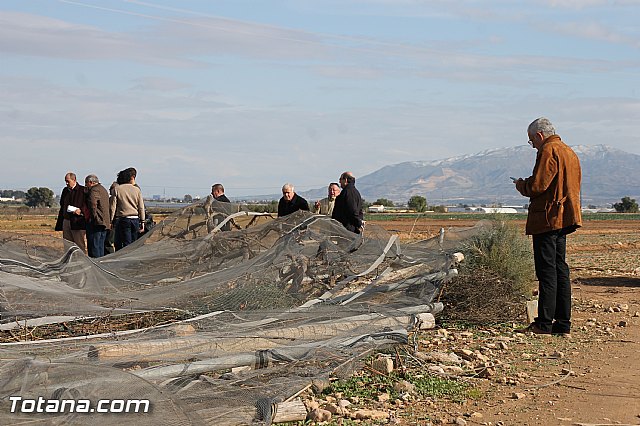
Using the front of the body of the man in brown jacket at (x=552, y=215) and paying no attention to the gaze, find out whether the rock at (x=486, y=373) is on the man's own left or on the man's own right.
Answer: on the man's own left

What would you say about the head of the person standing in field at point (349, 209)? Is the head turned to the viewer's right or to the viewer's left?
to the viewer's left

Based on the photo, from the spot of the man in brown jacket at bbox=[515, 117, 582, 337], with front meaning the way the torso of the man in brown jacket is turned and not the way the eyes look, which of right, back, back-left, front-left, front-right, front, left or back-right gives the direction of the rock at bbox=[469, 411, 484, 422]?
left

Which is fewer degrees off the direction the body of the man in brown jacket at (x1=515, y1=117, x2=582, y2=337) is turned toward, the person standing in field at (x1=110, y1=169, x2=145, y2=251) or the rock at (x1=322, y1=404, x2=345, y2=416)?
the person standing in field

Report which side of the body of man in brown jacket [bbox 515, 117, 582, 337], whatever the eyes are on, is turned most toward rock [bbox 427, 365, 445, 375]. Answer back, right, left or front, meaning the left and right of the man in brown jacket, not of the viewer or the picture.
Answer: left

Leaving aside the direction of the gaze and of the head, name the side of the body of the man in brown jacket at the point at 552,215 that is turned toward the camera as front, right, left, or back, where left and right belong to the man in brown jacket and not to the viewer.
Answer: left

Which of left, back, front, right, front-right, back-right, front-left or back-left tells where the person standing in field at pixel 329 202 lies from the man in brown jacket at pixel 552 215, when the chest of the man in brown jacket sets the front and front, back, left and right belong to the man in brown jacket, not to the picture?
front-right

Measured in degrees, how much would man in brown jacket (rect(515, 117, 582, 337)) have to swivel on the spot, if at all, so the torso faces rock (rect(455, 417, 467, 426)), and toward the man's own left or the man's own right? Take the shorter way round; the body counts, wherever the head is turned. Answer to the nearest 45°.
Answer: approximately 90° to the man's own left

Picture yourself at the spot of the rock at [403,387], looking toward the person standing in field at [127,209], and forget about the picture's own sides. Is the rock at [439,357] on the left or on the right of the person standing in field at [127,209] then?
right

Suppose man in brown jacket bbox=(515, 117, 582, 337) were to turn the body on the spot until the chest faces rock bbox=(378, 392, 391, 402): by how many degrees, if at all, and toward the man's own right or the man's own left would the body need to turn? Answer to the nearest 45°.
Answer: approximately 90° to the man's own left

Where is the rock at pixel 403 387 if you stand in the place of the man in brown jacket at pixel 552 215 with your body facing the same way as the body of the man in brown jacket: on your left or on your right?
on your left

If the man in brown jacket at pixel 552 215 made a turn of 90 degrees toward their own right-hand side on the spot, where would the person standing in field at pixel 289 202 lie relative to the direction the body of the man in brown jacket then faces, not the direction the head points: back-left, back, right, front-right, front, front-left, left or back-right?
front-left

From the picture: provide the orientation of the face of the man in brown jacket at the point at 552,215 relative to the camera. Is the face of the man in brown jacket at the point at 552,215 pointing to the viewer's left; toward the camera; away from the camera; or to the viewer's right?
to the viewer's left
